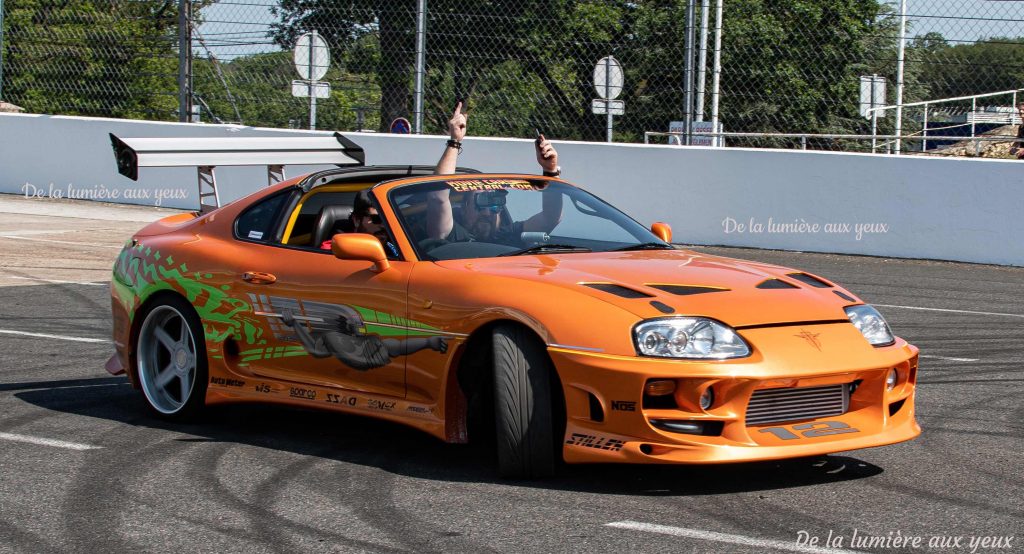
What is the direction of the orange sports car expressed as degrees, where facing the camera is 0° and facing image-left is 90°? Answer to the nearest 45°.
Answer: approximately 315°

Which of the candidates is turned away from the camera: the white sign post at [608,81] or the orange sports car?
the white sign post

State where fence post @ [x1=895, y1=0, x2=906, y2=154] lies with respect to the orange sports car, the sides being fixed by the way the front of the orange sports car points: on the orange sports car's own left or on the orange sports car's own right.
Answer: on the orange sports car's own left

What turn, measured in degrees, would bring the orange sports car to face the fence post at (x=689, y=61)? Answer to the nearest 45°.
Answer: approximately 135° to its left

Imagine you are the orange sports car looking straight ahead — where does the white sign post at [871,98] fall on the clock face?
The white sign post is roughly at 8 o'clock from the orange sports car.

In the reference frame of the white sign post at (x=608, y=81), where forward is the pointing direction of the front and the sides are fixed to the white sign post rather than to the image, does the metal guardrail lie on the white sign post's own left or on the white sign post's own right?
on the white sign post's own right

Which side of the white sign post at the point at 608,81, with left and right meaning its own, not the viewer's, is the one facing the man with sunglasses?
back

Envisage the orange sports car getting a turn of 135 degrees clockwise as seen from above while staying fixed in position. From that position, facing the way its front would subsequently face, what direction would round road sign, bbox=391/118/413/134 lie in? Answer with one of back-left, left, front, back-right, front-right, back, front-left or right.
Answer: right

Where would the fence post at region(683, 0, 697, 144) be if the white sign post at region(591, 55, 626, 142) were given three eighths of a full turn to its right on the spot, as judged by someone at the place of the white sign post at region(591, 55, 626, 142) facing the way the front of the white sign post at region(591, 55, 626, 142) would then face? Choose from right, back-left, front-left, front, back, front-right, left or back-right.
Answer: front-left

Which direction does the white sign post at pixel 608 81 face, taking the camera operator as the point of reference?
facing away from the viewer

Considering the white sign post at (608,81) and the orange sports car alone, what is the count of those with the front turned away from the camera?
1

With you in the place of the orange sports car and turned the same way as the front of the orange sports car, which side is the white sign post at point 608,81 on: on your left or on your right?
on your left

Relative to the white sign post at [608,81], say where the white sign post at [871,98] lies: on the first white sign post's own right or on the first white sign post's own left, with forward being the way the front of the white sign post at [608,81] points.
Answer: on the first white sign post's own right

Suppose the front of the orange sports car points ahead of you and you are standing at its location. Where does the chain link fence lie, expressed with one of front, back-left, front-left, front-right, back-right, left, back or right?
back-left

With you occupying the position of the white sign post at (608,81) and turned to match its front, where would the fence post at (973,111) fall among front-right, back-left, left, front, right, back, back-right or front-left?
right

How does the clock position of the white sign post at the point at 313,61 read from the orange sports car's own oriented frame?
The white sign post is roughly at 7 o'clock from the orange sports car.

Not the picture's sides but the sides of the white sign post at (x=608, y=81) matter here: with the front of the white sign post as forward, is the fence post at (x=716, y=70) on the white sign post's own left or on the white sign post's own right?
on the white sign post's own right
